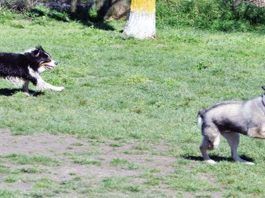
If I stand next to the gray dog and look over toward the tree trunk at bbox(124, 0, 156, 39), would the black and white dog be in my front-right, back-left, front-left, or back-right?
front-left

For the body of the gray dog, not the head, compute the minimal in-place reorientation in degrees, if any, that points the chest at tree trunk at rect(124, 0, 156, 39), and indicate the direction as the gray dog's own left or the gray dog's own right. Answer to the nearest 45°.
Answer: approximately 90° to the gray dog's own left

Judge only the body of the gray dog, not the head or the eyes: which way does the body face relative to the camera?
to the viewer's right

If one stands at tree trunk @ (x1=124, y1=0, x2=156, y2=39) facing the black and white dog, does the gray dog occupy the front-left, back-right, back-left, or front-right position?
front-left

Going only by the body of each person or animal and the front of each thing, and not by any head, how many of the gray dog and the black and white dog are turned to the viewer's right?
2

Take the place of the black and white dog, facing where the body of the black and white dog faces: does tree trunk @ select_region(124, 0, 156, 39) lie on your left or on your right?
on your left

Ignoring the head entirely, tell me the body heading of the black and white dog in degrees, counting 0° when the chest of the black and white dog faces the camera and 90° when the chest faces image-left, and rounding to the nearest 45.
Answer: approximately 270°

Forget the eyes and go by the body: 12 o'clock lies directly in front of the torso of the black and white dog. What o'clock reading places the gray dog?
The gray dog is roughly at 2 o'clock from the black and white dog.

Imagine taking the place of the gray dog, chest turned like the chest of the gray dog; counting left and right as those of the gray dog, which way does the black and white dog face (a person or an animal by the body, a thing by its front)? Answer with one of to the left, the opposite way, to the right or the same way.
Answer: the same way

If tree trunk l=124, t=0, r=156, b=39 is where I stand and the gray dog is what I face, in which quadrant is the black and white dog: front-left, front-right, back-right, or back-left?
front-right

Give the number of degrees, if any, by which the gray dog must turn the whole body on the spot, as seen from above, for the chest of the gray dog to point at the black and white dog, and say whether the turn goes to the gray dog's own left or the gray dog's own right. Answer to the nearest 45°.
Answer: approximately 135° to the gray dog's own left
